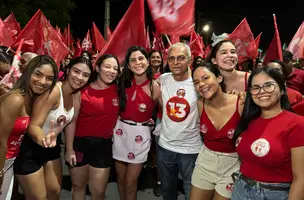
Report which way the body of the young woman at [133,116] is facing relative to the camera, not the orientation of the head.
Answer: toward the camera

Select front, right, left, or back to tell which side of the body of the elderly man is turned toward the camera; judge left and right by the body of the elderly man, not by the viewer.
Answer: front

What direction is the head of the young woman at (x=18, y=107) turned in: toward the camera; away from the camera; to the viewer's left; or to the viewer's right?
toward the camera

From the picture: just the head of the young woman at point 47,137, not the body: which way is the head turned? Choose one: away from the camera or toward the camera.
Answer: toward the camera

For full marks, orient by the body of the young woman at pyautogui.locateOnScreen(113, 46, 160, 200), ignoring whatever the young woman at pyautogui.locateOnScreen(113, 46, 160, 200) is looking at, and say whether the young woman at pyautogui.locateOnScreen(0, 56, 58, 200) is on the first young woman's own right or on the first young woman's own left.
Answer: on the first young woman's own right

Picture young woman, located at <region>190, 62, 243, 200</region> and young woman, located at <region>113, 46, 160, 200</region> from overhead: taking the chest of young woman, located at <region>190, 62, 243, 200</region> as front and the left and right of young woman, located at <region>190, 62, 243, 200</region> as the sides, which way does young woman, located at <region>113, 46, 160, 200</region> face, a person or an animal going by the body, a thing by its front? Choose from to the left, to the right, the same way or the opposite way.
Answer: the same way

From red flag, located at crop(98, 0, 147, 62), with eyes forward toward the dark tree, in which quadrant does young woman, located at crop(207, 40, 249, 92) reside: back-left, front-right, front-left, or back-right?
back-right

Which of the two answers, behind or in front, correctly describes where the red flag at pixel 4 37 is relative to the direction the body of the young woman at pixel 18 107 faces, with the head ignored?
behind

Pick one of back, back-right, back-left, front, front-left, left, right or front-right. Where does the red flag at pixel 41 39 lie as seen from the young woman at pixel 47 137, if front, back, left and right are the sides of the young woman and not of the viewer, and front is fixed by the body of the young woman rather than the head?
back-left

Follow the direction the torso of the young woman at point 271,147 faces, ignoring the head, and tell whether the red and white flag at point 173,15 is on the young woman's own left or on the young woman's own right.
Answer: on the young woman's own right

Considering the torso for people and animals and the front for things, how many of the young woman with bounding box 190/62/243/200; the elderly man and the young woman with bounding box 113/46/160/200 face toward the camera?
3

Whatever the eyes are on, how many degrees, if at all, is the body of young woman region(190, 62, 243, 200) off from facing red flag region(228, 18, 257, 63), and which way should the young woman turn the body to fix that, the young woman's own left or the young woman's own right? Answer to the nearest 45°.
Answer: approximately 180°

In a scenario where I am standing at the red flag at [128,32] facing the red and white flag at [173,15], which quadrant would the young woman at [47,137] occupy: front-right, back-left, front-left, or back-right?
back-right

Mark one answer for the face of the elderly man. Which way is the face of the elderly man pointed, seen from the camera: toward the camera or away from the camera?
toward the camera

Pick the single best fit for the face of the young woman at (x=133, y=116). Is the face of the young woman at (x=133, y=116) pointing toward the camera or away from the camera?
toward the camera
